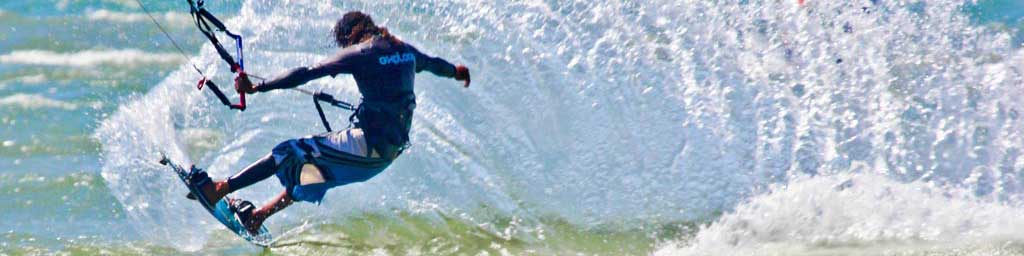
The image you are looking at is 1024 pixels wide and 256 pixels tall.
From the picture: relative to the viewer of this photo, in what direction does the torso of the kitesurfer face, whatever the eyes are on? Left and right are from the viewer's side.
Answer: facing away from the viewer and to the left of the viewer
